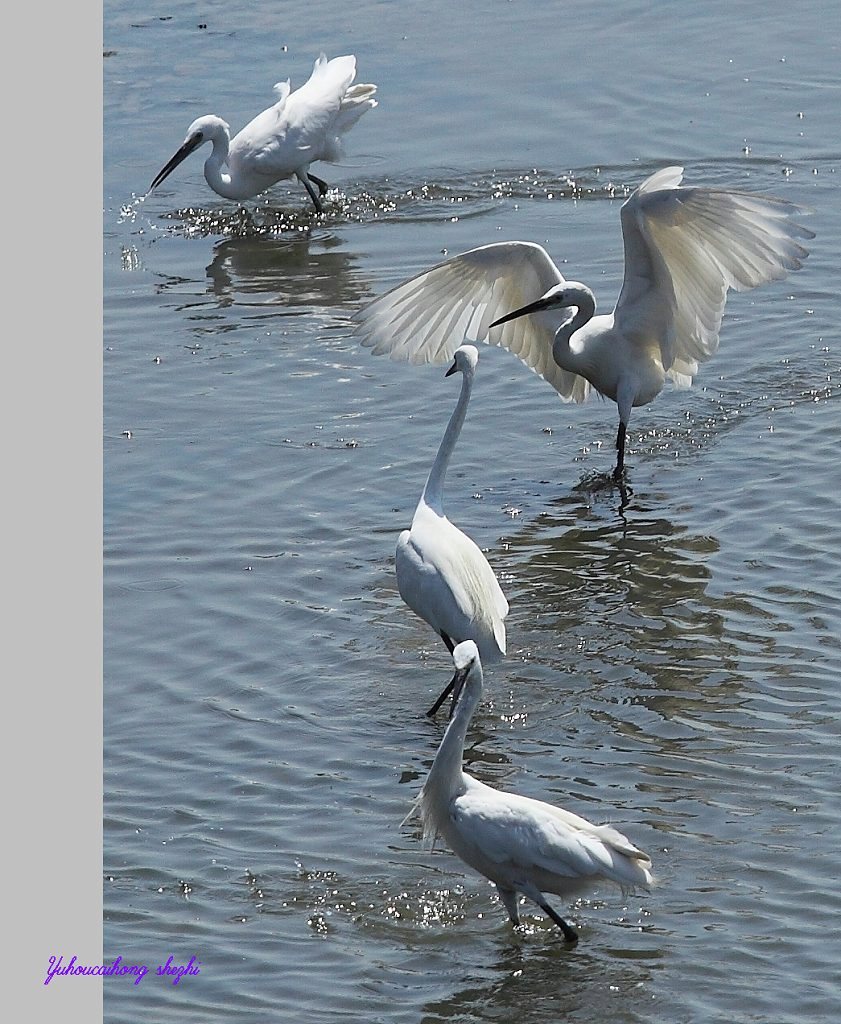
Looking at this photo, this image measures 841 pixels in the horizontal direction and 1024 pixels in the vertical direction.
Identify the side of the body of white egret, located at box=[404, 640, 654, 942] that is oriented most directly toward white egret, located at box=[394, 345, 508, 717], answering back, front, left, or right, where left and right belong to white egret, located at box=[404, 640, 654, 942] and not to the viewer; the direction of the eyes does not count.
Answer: right

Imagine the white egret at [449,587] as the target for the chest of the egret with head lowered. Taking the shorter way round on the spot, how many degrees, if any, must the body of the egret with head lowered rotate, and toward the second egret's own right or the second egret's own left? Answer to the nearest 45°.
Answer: approximately 90° to the second egret's own left

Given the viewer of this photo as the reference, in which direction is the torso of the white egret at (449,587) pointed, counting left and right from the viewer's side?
facing away from the viewer and to the left of the viewer

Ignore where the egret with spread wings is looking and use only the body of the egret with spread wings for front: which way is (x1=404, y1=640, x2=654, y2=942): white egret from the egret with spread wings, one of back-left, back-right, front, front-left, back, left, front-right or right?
front-left

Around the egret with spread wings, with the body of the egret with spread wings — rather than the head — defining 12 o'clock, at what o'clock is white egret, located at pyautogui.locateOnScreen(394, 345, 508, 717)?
The white egret is roughly at 11 o'clock from the egret with spread wings.

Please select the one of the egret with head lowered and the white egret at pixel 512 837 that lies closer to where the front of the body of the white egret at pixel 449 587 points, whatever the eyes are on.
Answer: the egret with head lowered

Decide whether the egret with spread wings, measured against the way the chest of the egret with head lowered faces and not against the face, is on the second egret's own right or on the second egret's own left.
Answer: on the second egret's own left

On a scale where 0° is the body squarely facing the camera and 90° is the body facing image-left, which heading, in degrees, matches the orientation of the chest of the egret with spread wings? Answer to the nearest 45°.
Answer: approximately 45°

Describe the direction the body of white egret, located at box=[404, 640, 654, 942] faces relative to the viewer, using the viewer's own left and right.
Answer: facing to the left of the viewer

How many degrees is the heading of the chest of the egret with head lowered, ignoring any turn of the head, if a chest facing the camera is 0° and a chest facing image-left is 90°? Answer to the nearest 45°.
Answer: approximately 90°

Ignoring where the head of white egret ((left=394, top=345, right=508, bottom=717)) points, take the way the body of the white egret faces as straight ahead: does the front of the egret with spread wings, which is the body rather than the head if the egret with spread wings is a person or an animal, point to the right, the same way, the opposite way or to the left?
to the left

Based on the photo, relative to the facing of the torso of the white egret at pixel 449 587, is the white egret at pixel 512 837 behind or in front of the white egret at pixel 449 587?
behind

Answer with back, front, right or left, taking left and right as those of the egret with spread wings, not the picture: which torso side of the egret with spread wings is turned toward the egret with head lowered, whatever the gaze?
right

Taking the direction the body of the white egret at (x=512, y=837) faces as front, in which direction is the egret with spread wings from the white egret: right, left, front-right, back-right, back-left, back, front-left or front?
right
